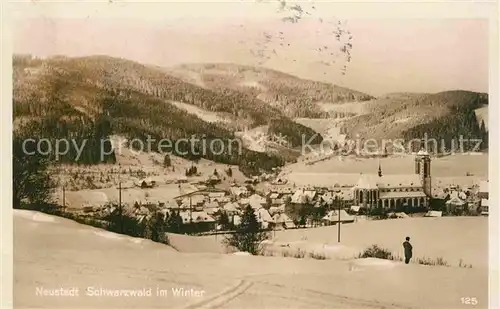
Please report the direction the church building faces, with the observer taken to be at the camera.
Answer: facing to the right of the viewer
